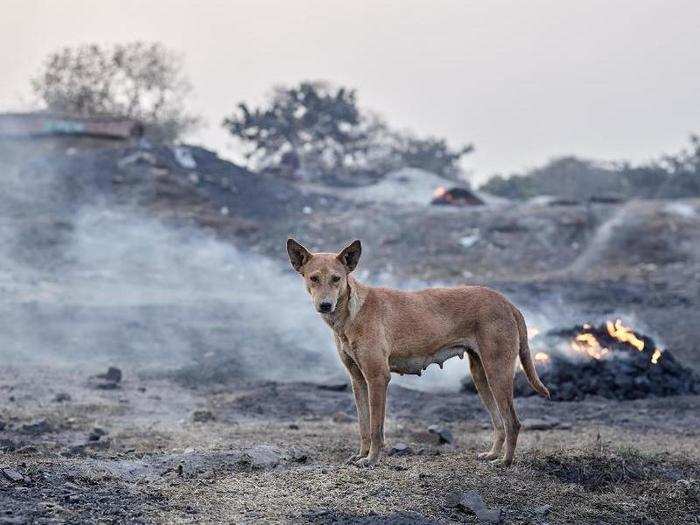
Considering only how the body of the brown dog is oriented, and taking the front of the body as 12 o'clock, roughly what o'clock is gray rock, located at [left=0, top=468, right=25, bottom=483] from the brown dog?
The gray rock is roughly at 11 o'clock from the brown dog.

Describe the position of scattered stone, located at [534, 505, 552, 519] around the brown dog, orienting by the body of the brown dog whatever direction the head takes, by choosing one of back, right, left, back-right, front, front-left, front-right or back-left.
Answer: back-left

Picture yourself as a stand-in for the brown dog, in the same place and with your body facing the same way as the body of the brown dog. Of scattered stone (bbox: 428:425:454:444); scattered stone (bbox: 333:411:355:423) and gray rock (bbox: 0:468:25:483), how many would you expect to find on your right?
2

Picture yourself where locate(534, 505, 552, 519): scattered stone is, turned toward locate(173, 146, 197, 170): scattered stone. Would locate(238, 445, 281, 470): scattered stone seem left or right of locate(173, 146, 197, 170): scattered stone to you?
left

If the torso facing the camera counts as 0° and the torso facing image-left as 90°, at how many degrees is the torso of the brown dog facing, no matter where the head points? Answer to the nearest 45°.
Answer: approximately 90°

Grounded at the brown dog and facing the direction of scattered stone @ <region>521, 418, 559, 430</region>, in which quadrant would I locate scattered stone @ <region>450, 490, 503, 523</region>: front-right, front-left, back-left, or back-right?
back-right

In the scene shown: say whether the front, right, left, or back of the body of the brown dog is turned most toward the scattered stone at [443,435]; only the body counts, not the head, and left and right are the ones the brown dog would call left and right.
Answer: right
